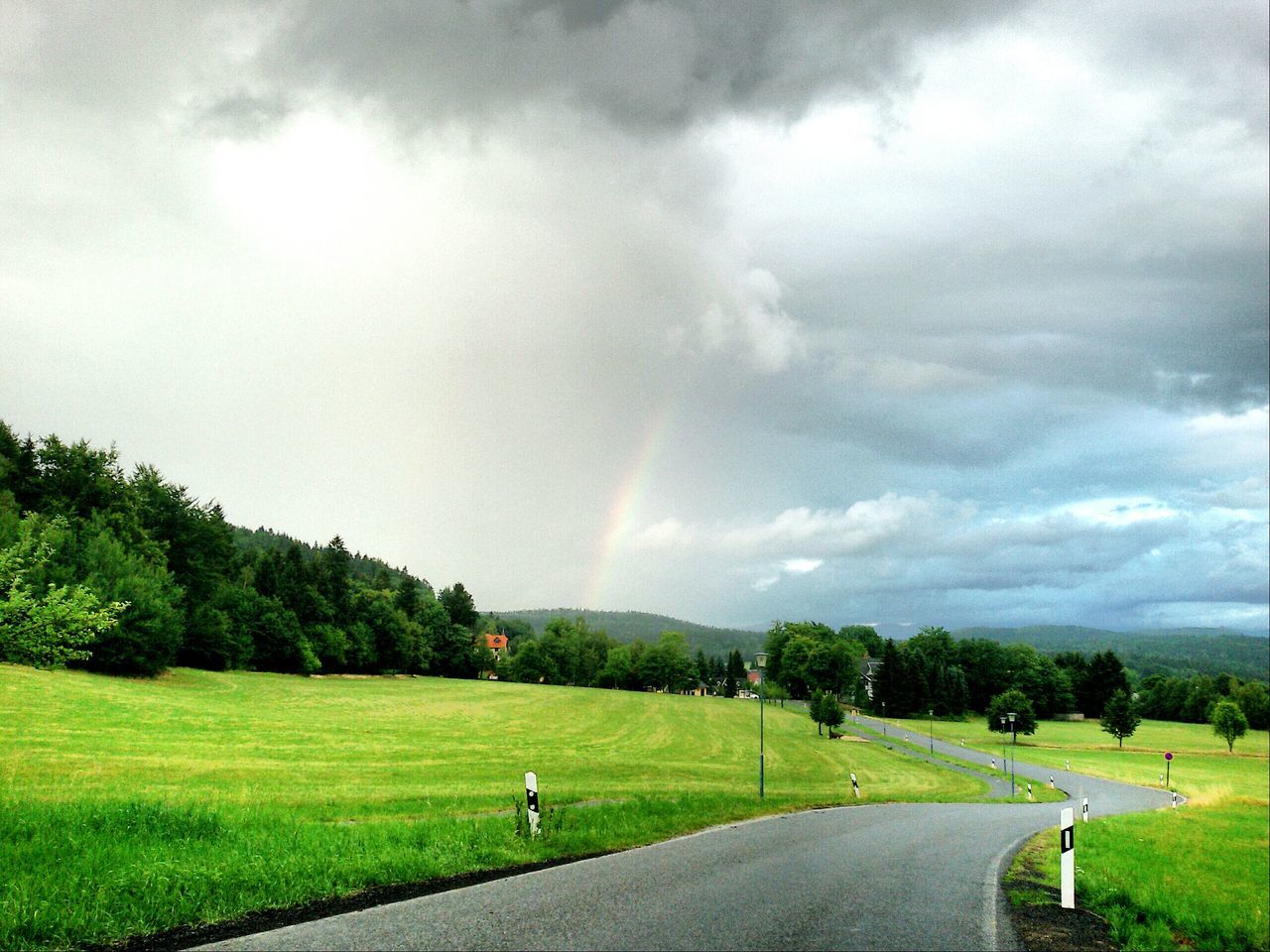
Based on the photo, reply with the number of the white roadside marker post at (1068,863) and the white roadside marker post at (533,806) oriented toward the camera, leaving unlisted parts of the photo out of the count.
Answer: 2

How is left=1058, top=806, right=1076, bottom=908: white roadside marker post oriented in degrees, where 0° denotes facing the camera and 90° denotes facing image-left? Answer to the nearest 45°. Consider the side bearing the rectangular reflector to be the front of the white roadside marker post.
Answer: approximately 0°

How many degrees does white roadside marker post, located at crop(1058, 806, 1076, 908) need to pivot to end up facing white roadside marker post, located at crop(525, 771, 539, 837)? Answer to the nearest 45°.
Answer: approximately 90° to its right

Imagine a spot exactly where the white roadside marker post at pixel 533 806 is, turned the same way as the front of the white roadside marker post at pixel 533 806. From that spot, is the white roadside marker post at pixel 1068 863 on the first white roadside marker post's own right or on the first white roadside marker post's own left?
on the first white roadside marker post's own left
